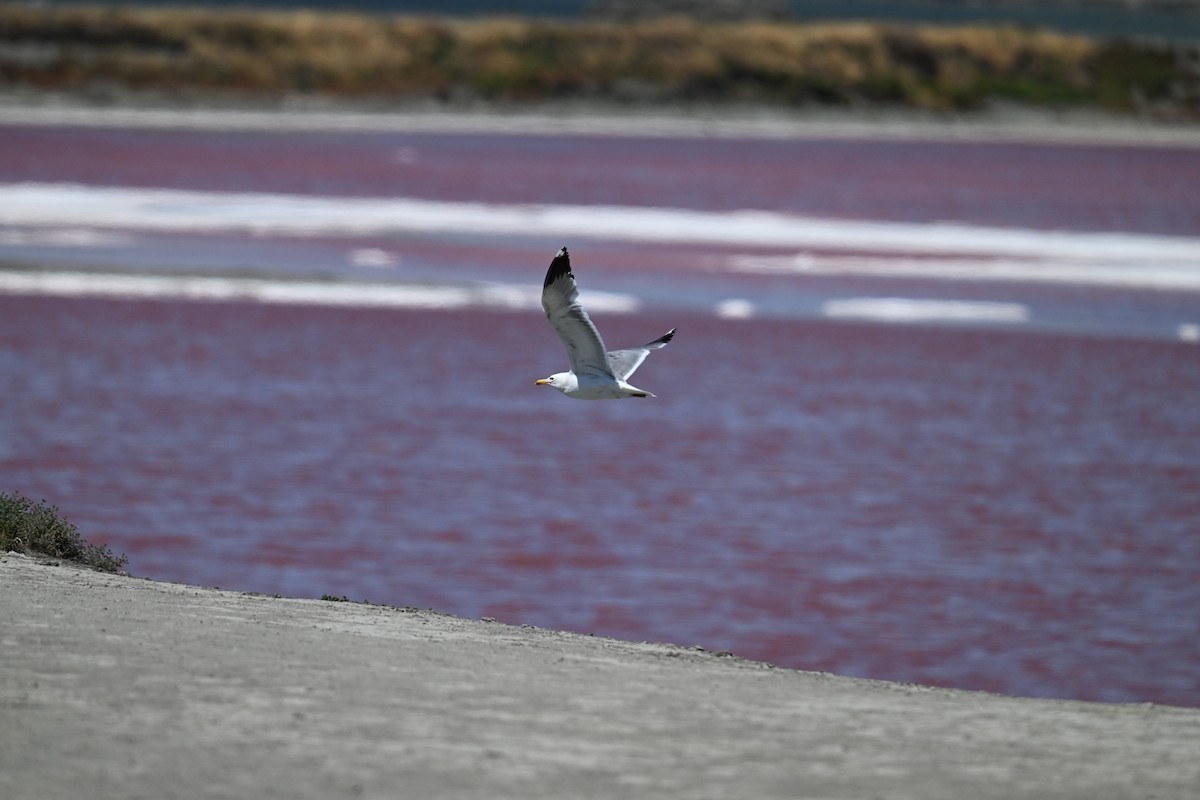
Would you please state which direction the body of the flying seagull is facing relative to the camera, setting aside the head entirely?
to the viewer's left

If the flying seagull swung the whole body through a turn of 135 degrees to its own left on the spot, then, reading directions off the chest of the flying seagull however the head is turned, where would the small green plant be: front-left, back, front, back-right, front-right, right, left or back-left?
back-right
